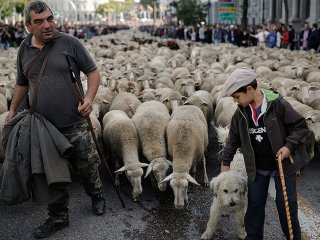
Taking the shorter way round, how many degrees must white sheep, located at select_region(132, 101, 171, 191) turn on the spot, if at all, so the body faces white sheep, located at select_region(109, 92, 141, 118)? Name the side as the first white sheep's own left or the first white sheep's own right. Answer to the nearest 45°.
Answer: approximately 180°

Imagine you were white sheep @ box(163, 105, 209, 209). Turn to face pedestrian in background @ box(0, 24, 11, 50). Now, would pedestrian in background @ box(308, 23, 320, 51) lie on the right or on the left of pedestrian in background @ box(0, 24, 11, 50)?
right

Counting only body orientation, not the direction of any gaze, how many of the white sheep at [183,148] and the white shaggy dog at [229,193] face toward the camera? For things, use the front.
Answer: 2

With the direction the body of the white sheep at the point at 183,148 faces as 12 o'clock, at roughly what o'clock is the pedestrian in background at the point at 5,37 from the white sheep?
The pedestrian in background is roughly at 5 o'clock from the white sheep.

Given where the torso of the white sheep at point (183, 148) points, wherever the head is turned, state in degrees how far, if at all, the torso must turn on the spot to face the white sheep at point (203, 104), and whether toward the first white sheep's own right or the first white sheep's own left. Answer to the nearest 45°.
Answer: approximately 180°

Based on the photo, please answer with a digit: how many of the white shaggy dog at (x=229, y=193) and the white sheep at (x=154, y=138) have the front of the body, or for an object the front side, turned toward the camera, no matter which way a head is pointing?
2

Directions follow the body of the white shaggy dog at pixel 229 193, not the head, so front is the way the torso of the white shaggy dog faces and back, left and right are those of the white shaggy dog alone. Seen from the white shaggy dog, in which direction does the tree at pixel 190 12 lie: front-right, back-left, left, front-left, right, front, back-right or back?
back

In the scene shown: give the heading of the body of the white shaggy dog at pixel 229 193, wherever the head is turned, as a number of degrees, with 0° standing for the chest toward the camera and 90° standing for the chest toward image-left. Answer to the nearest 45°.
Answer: approximately 0°

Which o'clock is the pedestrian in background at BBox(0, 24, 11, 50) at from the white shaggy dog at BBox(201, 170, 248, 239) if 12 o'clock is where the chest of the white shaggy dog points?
The pedestrian in background is roughly at 5 o'clock from the white shaggy dog.
